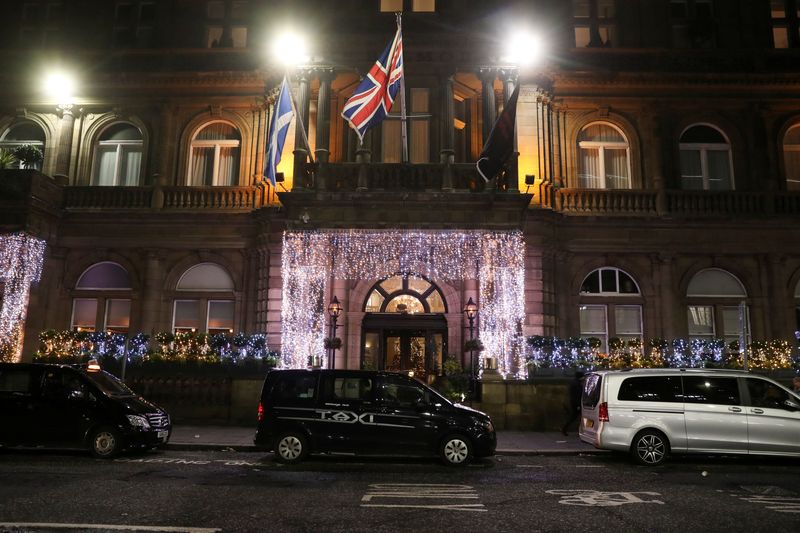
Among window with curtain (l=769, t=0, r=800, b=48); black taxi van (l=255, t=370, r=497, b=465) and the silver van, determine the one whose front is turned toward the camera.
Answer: the window with curtain

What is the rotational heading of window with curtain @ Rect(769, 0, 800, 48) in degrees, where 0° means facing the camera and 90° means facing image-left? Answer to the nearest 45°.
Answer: approximately 0°

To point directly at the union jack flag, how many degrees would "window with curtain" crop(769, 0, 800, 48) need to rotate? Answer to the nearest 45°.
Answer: approximately 45° to its right

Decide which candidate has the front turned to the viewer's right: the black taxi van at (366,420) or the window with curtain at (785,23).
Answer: the black taxi van

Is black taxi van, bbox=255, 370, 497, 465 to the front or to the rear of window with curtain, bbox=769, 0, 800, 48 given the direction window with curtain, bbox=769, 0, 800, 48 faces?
to the front

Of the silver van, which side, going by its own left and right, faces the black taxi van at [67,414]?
back

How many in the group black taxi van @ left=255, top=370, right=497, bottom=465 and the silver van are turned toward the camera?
0

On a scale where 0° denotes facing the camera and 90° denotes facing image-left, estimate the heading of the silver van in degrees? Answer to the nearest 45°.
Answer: approximately 270°

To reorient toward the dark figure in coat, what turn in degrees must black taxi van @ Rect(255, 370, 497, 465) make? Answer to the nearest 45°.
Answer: approximately 45° to its left

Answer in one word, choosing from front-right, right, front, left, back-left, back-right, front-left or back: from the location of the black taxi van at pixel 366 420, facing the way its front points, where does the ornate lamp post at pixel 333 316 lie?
left

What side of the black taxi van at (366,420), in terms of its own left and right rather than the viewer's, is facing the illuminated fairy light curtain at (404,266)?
left

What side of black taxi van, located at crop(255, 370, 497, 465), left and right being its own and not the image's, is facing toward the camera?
right

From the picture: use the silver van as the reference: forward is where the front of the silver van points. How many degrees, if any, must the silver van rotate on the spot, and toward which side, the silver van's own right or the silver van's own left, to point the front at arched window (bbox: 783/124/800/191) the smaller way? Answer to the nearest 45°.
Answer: approximately 90° to the silver van's own left

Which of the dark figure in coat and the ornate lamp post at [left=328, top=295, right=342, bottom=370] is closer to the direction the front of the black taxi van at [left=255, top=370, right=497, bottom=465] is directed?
the dark figure in coat
